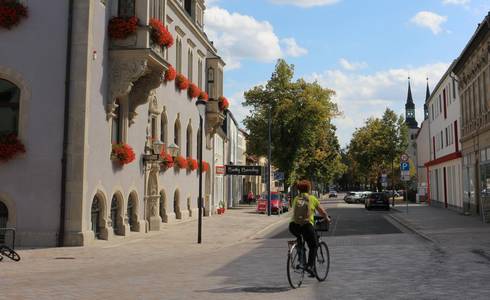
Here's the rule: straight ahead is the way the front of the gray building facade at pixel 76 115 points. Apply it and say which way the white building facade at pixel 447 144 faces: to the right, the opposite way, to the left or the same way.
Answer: the opposite way

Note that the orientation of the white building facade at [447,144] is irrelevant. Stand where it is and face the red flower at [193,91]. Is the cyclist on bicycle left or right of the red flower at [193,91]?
left

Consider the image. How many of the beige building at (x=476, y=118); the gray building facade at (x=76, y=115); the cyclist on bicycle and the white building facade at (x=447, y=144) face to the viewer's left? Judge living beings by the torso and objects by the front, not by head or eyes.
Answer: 2

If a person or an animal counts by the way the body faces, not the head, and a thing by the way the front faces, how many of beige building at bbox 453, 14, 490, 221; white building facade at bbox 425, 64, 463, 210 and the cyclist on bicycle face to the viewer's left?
2

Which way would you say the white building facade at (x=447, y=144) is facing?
to the viewer's left

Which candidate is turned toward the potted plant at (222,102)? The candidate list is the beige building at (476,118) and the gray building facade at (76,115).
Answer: the beige building

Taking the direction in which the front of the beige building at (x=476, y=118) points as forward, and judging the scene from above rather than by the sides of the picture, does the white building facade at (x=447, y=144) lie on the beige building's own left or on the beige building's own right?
on the beige building's own right

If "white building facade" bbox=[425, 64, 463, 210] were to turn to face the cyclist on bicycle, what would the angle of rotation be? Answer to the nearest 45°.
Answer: approximately 90° to its left

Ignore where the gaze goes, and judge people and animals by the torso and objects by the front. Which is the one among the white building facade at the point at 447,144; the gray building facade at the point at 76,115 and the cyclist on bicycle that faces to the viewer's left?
the white building facade at the point at 447,144

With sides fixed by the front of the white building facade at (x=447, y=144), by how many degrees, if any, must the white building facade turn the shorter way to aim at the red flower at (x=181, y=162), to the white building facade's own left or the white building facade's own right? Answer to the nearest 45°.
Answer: approximately 45° to the white building facade's own left

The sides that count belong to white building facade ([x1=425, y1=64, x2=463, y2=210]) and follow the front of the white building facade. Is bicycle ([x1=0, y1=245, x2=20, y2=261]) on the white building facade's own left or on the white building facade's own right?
on the white building facade's own left

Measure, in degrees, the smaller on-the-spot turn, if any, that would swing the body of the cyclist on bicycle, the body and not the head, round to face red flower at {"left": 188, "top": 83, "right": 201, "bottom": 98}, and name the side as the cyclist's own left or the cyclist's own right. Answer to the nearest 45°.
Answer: approximately 45° to the cyclist's own left

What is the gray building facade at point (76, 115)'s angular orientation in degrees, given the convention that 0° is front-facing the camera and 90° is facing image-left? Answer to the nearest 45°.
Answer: approximately 315°

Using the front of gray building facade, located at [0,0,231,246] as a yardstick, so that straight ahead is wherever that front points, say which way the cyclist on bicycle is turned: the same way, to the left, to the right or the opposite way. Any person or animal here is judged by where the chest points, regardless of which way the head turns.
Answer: to the left

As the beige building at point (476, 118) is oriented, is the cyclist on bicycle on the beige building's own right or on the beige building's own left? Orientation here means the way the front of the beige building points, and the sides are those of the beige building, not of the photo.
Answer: on the beige building's own left

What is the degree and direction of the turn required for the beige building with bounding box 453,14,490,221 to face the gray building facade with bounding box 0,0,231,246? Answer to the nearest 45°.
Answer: approximately 45° to its left
